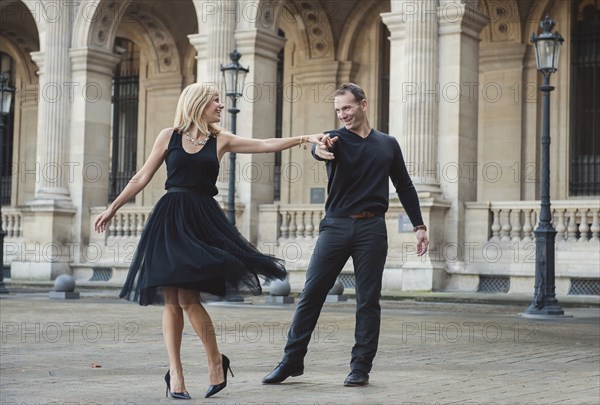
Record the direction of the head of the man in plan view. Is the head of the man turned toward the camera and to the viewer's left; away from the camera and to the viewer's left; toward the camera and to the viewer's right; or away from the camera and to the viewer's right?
toward the camera and to the viewer's left

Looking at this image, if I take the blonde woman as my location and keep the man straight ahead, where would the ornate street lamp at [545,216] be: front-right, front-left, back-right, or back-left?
front-left

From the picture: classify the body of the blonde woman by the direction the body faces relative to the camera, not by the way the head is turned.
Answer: toward the camera

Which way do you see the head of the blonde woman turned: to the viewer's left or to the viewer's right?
to the viewer's right

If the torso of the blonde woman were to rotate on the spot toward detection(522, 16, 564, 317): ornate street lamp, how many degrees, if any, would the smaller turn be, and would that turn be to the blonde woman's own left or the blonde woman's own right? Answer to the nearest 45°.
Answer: approximately 135° to the blonde woman's own left
